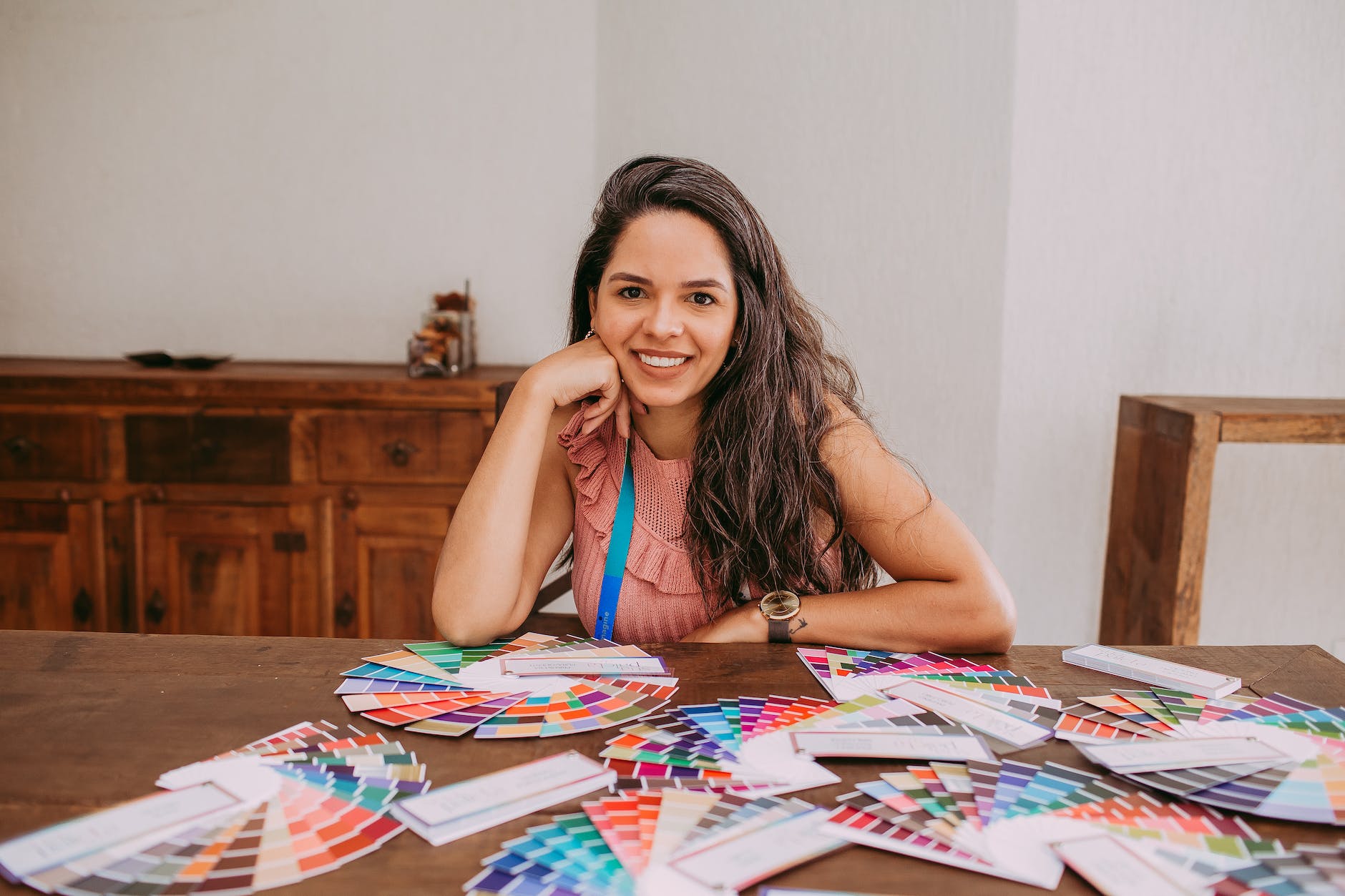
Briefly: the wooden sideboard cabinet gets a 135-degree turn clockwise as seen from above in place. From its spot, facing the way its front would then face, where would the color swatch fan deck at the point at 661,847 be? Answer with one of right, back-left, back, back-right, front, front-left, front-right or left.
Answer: back-left

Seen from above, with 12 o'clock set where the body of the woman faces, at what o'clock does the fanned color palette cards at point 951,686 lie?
The fanned color palette cards is roughly at 11 o'clock from the woman.

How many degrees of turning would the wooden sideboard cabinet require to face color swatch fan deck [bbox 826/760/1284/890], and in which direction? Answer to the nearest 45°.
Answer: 0° — it already faces it

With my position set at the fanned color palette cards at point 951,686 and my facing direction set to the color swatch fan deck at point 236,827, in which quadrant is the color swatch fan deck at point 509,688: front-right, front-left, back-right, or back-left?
front-right

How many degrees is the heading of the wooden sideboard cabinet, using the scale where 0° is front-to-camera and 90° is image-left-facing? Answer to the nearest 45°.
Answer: approximately 0°

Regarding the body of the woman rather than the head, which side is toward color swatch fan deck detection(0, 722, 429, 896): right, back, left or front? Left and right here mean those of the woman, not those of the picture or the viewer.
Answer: front

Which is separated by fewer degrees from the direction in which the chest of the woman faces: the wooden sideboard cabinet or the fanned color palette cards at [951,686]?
the fanned color palette cards

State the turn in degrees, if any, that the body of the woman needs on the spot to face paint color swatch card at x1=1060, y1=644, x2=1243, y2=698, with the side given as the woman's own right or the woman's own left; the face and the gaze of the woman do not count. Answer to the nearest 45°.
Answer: approximately 45° to the woman's own left

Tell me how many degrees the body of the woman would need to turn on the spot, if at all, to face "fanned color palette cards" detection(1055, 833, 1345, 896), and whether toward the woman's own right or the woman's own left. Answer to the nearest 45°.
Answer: approximately 45° to the woman's own left

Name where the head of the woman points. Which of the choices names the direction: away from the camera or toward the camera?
toward the camera

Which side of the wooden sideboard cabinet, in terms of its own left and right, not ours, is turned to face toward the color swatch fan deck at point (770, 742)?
front

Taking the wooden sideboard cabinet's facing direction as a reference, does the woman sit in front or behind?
in front

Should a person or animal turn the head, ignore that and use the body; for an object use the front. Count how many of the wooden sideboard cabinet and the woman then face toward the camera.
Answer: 2

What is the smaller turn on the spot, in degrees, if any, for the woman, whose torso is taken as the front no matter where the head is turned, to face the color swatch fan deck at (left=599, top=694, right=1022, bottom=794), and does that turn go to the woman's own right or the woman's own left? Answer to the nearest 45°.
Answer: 0° — they already face it

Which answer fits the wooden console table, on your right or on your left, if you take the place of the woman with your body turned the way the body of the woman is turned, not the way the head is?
on your left

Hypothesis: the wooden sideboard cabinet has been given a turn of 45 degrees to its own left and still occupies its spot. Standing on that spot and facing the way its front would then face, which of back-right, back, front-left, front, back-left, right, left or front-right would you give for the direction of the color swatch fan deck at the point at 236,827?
front-right

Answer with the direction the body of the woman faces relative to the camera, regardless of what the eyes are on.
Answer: toward the camera

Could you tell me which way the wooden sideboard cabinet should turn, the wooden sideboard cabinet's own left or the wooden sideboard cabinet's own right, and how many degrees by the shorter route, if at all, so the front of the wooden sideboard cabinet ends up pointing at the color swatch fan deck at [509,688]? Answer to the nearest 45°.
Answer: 0° — it already faces it
